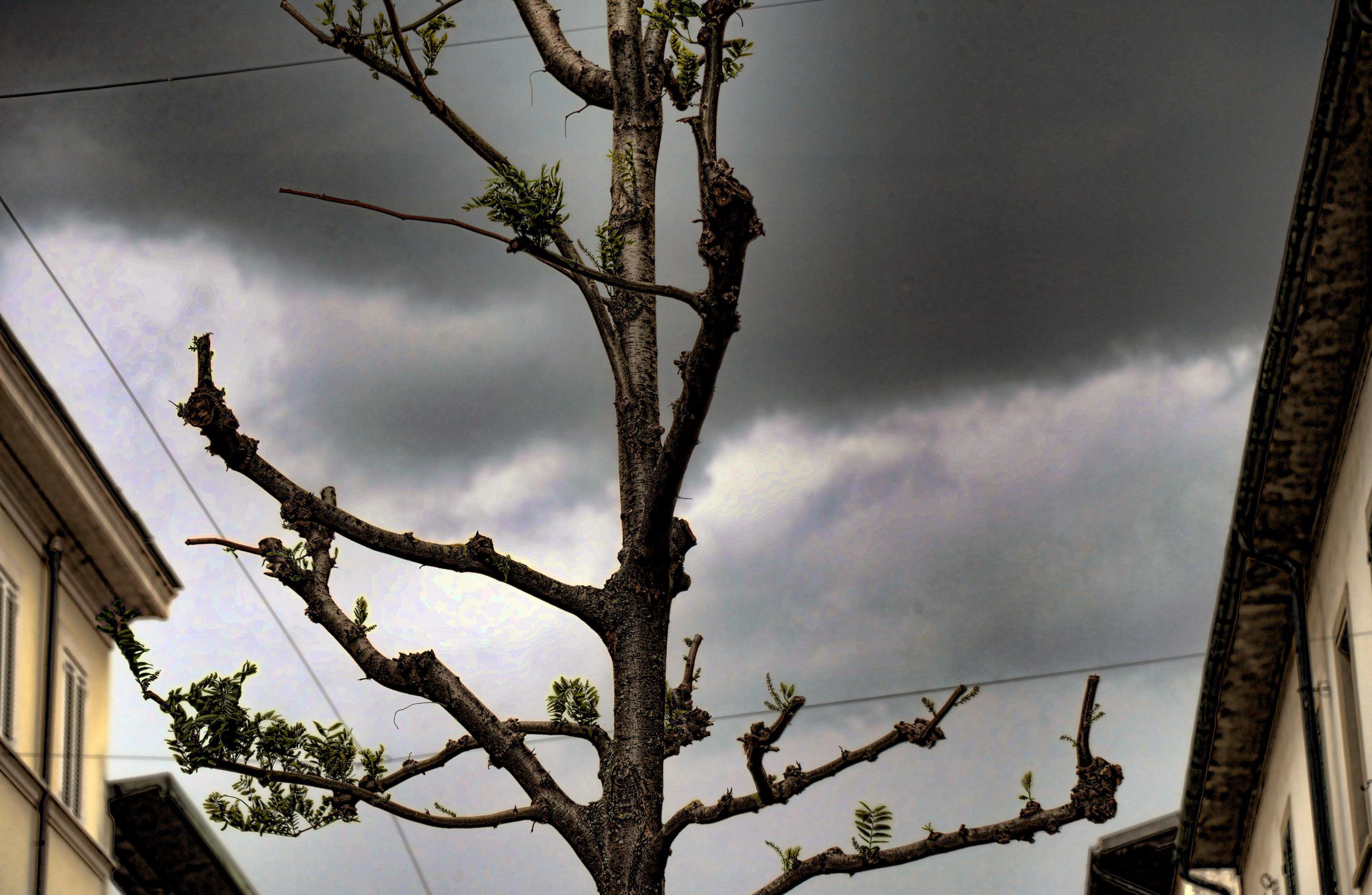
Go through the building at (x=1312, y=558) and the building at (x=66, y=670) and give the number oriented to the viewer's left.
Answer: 1

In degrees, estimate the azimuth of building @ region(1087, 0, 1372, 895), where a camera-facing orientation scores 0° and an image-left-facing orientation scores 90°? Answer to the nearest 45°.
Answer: approximately 90°

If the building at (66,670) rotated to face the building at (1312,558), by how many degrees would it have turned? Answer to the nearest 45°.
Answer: approximately 45° to its right

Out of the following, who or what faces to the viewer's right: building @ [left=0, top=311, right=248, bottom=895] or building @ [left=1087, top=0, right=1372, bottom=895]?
building @ [left=0, top=311, right=248, bottom=895]

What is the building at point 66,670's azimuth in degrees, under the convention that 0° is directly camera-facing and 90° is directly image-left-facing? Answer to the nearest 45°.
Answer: approximately 270°
